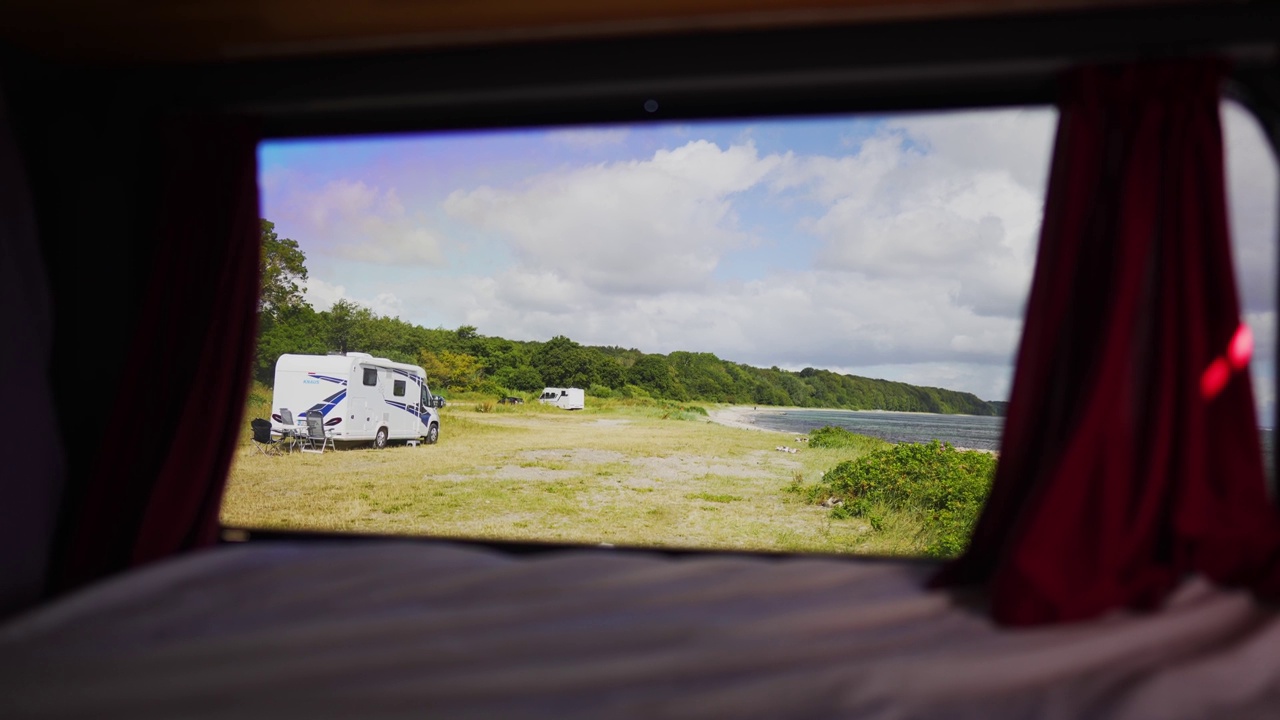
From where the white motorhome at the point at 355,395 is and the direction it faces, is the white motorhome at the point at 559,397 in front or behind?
in front

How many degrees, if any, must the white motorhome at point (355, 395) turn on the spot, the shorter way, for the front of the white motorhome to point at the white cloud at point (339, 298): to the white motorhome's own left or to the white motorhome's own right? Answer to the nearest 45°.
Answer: approximately 45° to the white motorhome's own left

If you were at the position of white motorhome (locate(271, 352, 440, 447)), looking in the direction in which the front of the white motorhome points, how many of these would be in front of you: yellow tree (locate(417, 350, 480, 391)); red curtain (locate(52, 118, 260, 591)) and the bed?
1

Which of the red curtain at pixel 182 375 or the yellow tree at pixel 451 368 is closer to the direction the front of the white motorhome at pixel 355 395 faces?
the yellow tree

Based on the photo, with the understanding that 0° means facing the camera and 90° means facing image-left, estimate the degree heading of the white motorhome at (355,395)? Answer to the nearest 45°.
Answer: approximately 225°

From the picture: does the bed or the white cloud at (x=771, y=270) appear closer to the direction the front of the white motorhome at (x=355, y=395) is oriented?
the white cloud

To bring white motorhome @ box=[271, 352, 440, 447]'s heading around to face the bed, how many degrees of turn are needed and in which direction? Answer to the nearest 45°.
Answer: approximately 135° to its right

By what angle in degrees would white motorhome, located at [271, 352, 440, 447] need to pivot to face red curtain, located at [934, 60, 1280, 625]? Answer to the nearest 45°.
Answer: approximately 135° to its right

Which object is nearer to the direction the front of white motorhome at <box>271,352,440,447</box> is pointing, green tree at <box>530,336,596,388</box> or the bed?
the green tree

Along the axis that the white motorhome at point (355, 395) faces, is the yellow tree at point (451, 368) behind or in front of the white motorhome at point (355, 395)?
in front

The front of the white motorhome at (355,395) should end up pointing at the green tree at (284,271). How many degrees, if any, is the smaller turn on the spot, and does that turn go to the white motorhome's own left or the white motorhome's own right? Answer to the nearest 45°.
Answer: approximately 90° to the white motorhome's own left

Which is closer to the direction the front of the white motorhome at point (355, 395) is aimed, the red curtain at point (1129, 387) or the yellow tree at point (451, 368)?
the yellow tree

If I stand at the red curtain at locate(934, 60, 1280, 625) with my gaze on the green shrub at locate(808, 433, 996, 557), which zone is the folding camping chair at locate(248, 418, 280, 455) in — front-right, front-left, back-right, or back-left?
front-left
